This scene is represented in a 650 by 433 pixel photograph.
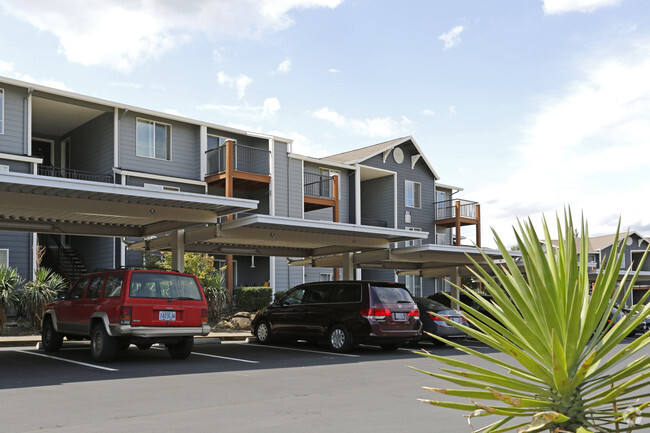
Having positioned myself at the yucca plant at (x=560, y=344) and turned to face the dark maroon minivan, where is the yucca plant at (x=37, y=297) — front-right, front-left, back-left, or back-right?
front-left

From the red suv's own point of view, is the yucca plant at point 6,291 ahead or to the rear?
ahead

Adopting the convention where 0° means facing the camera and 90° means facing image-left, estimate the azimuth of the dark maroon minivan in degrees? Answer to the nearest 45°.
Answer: approximately 135°

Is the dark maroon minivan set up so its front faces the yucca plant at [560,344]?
no

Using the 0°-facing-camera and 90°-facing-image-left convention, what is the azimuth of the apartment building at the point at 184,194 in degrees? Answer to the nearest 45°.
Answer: approximately 315°

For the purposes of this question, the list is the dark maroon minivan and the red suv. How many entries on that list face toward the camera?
0

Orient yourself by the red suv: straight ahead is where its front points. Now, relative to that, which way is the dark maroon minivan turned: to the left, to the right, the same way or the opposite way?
the same way

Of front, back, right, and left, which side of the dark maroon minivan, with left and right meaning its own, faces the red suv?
left

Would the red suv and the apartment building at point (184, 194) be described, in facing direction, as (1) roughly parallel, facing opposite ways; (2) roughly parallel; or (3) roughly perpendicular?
roughly parallel, facing opposite ways

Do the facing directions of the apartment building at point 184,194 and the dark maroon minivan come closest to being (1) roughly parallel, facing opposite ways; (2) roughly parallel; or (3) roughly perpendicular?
roughly parallel, facing opposite ways

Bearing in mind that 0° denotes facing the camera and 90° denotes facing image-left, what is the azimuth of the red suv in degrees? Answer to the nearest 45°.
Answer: approximately 135°

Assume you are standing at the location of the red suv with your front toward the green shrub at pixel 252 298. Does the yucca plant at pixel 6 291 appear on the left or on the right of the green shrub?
left
